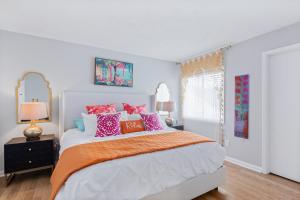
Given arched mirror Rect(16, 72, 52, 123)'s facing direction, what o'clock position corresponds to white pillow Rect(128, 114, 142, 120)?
The white pillow is roughly at 10 o'clock from the arched mirror.

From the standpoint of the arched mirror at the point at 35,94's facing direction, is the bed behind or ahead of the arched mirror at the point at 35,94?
ahead

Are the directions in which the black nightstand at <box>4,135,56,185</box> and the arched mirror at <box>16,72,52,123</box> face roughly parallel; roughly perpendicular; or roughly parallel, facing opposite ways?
roughly parallel

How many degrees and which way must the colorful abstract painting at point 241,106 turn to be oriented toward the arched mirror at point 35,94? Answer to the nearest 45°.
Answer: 0° — it already faces it

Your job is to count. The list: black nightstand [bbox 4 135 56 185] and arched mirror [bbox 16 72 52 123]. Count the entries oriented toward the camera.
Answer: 2

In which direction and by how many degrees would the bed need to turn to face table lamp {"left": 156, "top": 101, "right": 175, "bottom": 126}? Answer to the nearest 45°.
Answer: approximately 135° to its left

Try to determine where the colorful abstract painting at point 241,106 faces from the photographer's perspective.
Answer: facing the viewer and to the left of the viewer

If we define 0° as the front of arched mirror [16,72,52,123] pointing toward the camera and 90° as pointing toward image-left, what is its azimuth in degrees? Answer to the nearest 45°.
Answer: approximately 0°

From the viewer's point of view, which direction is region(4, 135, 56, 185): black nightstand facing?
toward the camera

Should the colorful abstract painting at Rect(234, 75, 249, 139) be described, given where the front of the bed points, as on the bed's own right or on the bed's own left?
on the bed's own left
